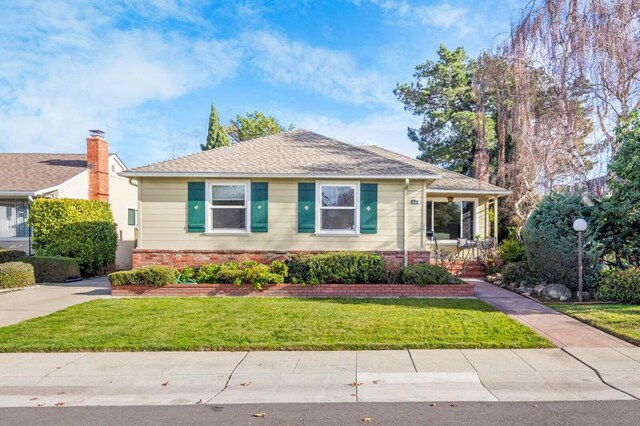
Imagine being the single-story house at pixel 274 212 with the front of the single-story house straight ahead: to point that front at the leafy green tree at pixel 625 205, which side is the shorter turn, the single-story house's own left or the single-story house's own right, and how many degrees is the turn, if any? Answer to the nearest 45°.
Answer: approximately 90° to the single-story house's own left

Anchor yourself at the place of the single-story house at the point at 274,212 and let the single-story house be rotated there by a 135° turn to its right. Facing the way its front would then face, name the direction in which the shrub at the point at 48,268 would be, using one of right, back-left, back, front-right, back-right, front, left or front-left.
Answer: front-left

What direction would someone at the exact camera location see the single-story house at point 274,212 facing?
facing the viewer

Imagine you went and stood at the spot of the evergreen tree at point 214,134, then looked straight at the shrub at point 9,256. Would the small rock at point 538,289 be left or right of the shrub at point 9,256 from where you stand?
left

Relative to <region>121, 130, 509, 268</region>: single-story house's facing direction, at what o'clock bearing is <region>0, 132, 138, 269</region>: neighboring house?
The neighboring house is roughly at 4 o'clock from the single-story house.

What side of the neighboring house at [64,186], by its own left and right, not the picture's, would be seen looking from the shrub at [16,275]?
front

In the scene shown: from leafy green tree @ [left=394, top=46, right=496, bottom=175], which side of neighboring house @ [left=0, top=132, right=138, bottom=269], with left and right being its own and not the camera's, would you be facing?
left

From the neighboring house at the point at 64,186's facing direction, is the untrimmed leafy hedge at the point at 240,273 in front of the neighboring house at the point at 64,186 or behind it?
in front

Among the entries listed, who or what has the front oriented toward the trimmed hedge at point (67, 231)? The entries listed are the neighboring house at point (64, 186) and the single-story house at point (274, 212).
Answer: the neighboring house

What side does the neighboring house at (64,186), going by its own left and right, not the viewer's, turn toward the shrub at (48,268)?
front

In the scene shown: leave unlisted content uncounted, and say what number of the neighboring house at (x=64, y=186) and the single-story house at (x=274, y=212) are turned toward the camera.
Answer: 2

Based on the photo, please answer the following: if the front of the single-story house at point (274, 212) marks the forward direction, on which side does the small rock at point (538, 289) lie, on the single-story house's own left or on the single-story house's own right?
on the single-story house's own left

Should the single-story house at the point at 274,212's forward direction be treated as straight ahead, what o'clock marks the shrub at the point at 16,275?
The shrub is roughly at 3 o'clock from the single-story house.

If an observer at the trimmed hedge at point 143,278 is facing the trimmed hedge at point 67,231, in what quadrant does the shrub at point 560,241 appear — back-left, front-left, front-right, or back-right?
back-right

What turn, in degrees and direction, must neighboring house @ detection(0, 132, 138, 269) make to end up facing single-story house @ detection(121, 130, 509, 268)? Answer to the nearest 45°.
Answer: approximately 45° to its left

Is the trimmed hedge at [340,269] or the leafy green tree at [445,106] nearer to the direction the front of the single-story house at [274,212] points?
the trimmed hedge

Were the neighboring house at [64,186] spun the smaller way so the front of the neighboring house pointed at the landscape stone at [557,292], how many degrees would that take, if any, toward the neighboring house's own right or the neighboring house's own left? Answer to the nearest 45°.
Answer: approximately 45° to the neighboring house's own left
